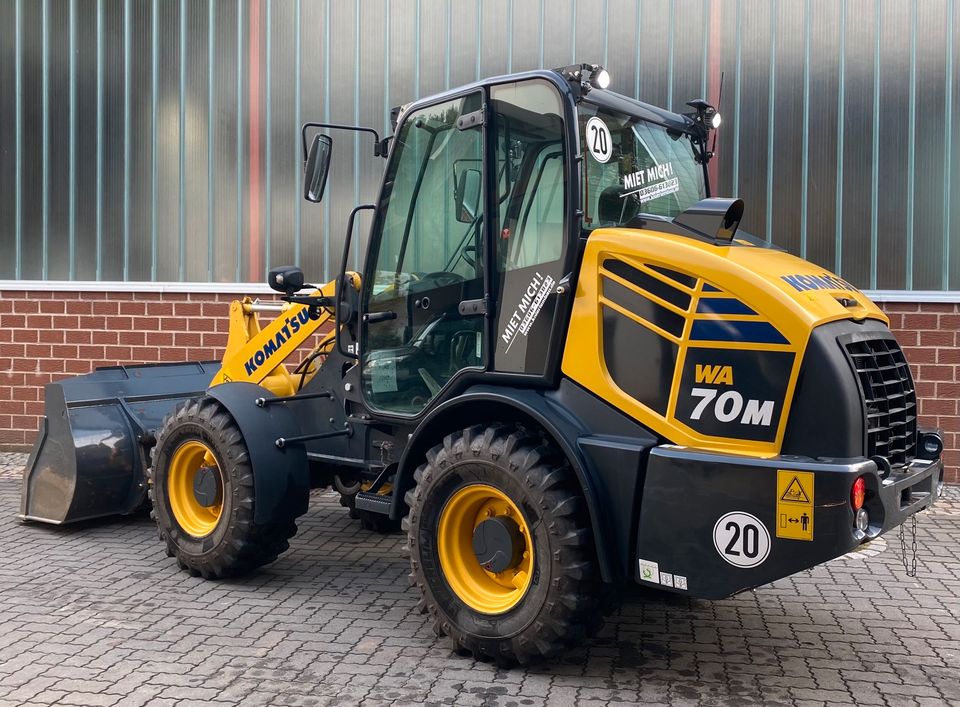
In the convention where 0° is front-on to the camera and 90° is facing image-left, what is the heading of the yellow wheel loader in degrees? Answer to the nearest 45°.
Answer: approximately 135°
